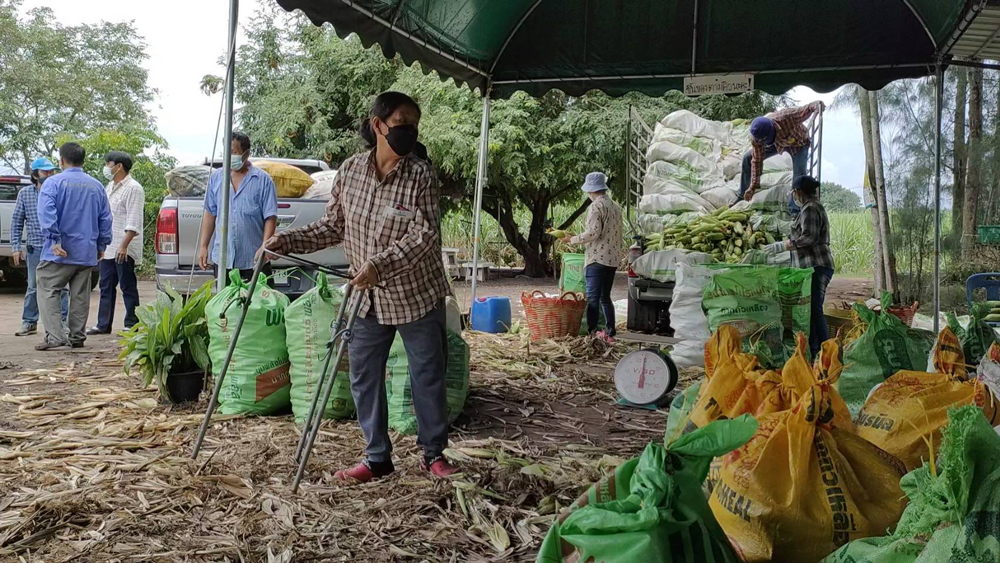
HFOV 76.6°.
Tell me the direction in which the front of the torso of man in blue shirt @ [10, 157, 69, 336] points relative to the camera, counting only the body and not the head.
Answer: to the viewer's right

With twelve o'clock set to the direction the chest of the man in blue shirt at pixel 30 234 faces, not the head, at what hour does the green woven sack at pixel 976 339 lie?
The green woven sack is roughly at 12 o'clock from the man in blue shirt.

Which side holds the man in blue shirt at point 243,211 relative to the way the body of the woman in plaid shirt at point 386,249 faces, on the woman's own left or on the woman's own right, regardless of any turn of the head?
on the woman's own right

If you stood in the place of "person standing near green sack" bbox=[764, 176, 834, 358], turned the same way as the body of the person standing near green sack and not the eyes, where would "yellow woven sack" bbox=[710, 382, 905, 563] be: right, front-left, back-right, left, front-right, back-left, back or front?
left

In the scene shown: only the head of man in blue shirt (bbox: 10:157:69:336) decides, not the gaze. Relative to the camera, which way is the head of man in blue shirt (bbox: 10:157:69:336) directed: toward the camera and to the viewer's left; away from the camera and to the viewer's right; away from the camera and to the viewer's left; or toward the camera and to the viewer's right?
toward the camera and to the viewer's right

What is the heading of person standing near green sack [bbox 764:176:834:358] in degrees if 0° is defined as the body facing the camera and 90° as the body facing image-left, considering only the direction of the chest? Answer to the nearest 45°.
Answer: approximately 90°

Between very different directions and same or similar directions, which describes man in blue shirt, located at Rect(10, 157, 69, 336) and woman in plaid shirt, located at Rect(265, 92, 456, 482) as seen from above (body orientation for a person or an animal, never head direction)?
same or similar directions
